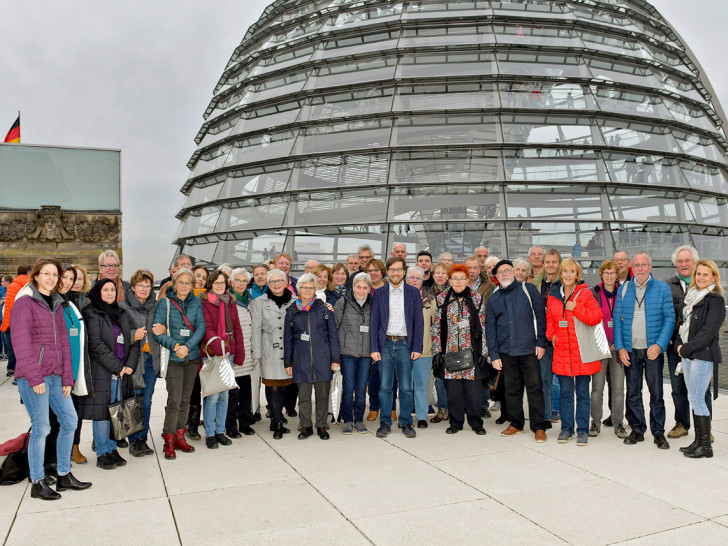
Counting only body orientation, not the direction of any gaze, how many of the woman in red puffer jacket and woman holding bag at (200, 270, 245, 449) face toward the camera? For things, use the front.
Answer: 2

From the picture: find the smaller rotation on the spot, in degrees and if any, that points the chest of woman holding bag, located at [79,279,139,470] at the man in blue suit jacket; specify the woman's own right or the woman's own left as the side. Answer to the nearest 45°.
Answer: approximately 45° to the woman's own left

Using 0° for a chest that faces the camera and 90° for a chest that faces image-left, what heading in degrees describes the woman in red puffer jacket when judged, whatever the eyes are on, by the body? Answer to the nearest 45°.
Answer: approximately 0°
